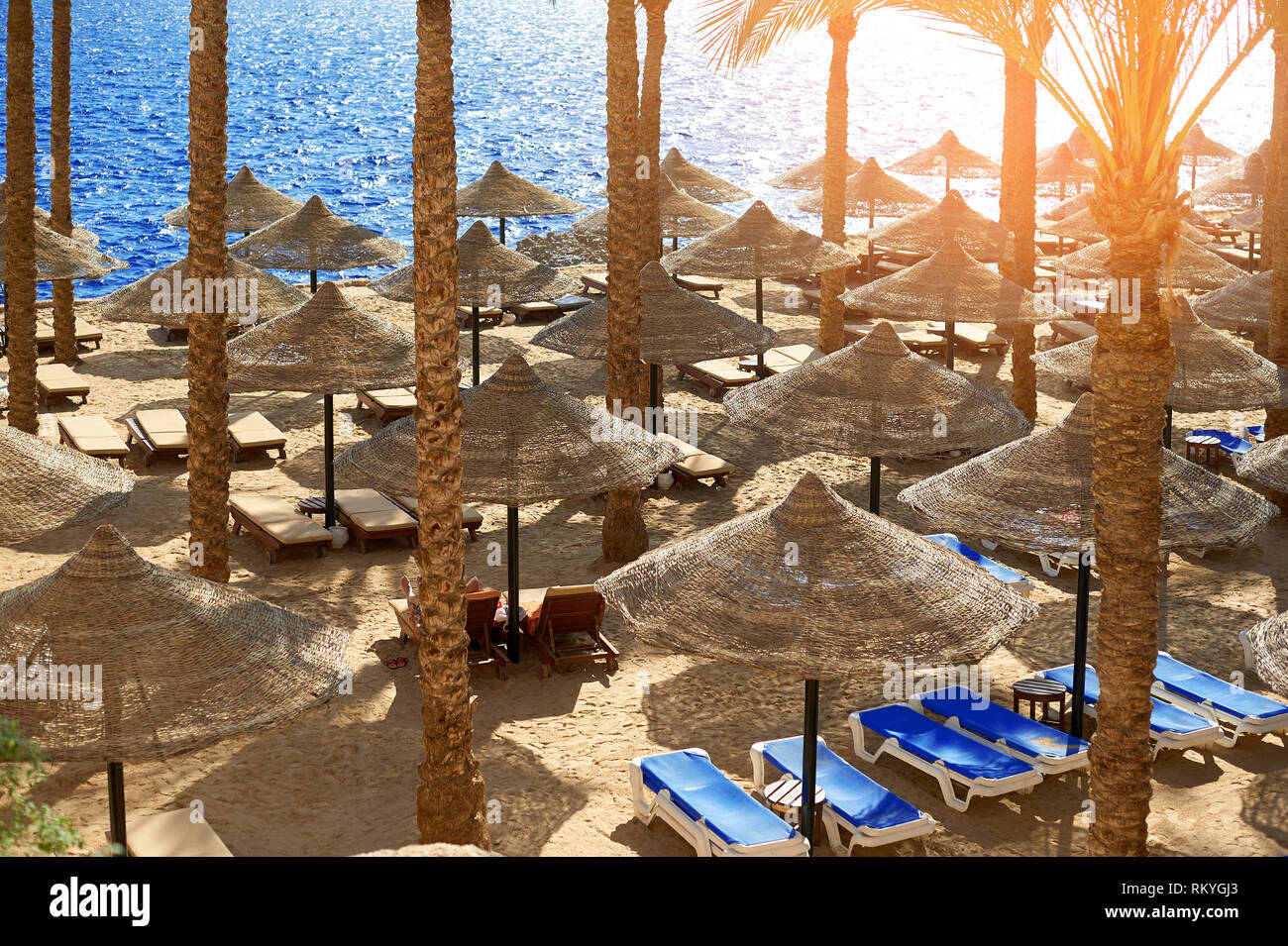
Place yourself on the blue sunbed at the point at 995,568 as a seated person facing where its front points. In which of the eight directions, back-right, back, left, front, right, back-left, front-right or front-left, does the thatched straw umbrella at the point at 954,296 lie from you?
back-left

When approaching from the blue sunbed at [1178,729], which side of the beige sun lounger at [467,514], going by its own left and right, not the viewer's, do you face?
front

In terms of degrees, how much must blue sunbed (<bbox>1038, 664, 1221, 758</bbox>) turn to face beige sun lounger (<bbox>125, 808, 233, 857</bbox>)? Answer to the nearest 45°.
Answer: approximately 90° to its right

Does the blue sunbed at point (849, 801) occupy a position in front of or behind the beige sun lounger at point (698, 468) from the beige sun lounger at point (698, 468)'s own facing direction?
in front
